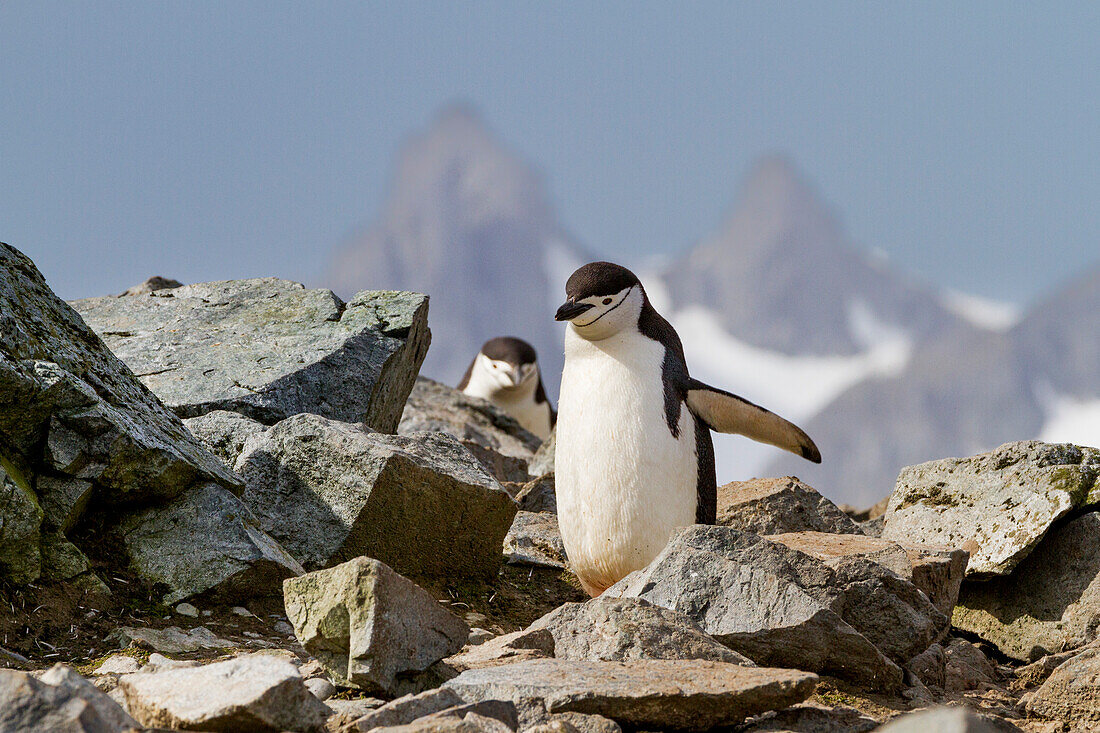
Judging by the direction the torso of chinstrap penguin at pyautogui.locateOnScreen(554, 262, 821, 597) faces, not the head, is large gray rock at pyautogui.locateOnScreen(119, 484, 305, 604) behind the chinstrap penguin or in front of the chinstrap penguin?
in front

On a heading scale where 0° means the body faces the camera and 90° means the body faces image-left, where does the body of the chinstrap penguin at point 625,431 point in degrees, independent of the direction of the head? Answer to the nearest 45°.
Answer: approximately 45°

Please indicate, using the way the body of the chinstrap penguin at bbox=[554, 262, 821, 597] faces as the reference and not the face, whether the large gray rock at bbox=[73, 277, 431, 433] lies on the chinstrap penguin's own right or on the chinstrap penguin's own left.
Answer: on the chinstrap penguin's own right

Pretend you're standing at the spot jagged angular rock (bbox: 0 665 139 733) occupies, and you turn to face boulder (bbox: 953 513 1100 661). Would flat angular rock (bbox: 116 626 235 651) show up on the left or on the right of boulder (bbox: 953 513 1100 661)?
left

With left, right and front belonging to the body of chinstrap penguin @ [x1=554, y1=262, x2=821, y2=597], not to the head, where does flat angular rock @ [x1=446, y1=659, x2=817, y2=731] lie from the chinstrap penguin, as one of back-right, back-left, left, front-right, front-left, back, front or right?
front-left

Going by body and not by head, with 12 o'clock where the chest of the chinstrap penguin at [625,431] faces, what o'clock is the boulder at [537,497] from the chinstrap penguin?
The boulder is roughly at 4 o'clock from the chinstrap penguin.

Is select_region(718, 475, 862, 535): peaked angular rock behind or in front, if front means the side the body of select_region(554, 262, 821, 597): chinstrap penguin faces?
behind

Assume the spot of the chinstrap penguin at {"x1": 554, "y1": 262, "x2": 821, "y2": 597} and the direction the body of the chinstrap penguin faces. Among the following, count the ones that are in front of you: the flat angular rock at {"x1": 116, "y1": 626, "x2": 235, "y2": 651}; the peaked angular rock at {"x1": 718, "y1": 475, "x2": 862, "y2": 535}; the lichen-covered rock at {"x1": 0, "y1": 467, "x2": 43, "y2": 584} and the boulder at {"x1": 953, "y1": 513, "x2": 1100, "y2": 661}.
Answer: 2

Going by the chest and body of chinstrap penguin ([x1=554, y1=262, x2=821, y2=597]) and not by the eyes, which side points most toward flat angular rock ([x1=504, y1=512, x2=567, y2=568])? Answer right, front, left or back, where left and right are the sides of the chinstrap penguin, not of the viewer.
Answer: right

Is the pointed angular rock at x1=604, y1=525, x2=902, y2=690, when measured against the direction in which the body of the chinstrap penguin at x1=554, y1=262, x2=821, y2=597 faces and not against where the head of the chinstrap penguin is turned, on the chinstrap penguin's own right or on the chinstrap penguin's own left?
on the chinstrap penguin's own left

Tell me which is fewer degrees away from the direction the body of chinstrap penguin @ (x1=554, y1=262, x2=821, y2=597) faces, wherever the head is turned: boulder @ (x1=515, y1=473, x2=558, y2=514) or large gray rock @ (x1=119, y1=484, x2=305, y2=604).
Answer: the large gray rock

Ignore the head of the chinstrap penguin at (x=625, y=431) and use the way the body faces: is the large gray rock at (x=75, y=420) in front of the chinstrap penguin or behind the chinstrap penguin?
in front
